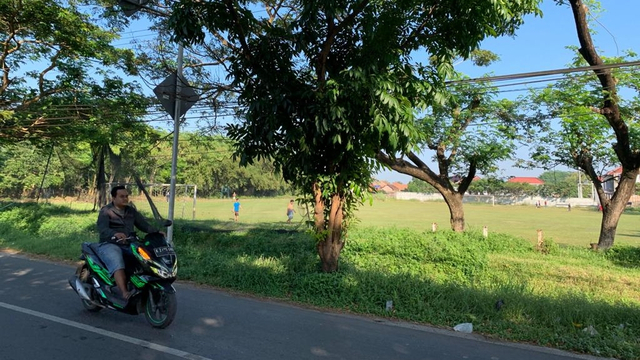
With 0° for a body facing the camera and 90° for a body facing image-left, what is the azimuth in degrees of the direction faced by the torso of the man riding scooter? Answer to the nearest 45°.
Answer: approximately 315°

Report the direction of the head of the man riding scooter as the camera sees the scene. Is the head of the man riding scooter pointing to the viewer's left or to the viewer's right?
to the viewer's right

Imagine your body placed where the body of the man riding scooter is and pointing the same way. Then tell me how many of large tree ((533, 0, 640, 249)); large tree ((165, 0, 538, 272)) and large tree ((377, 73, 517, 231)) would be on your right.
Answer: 0

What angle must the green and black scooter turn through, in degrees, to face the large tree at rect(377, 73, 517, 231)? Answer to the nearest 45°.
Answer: approximately 90° to its left

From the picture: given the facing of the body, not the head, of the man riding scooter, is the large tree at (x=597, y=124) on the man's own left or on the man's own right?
on the man's own left

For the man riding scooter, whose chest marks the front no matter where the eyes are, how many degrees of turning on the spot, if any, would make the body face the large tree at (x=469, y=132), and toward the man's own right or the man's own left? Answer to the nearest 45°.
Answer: approximately 90° to the man's own left
